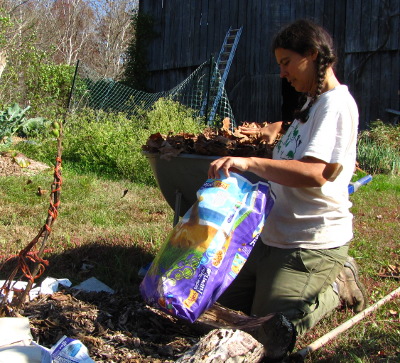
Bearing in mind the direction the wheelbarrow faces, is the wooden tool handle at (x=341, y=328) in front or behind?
behind

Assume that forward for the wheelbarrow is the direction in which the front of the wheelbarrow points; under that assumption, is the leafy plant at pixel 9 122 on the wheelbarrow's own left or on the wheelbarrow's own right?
on the wheelbarrow's own right

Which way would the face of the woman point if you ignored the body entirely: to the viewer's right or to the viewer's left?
to the viewer's left

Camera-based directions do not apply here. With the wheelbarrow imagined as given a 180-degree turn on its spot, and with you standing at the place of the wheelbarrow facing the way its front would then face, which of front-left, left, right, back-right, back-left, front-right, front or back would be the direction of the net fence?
left

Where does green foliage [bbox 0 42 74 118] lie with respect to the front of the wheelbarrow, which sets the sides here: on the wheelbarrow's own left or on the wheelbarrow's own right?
on the wheelbarrow's own right

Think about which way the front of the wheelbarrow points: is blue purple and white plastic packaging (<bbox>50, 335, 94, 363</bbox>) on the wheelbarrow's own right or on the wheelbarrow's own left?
on the wheelbarrow's own left

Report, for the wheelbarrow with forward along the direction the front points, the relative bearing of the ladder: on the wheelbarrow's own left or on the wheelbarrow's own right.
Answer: on the wheelbarrow's own right

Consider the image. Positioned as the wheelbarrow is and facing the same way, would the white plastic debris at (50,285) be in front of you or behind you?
in front

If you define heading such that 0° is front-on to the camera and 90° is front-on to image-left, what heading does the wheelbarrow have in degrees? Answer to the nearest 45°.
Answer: approximately 90°
